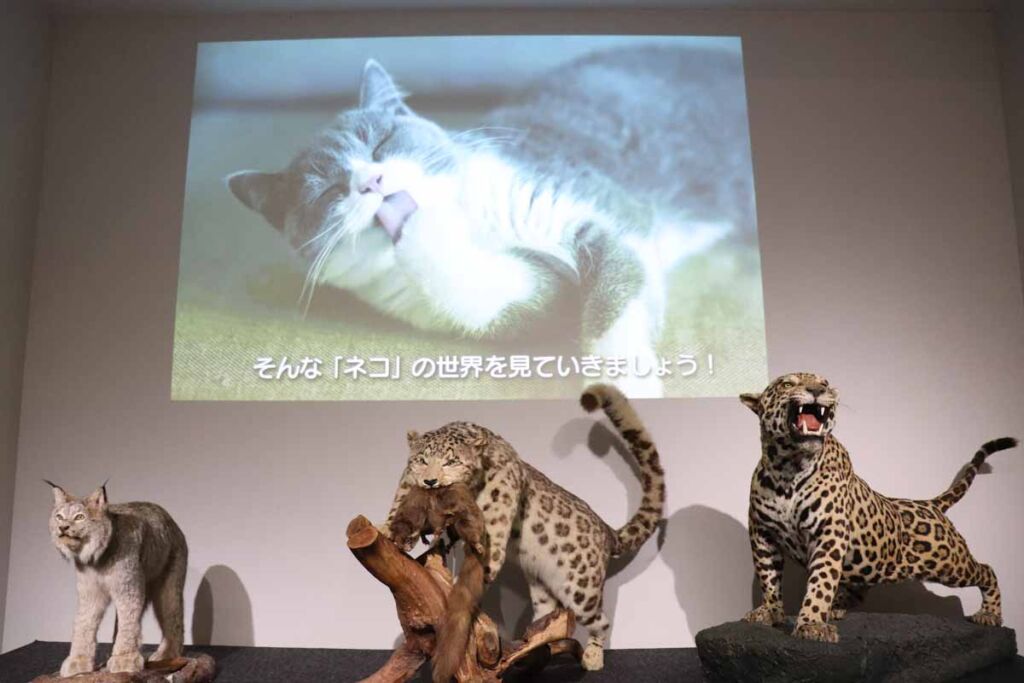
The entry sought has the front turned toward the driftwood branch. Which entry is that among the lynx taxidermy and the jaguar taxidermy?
the jaguar taxidermy

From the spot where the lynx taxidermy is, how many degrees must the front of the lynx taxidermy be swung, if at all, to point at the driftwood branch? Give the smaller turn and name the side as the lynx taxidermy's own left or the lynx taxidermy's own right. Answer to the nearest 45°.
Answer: approximately 90° to the lynx taxidermy's own left

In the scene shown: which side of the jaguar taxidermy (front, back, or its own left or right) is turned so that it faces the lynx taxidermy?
front

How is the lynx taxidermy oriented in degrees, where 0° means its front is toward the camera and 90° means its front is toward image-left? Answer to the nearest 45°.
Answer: approximately 45°

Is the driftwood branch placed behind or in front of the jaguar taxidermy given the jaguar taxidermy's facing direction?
in front

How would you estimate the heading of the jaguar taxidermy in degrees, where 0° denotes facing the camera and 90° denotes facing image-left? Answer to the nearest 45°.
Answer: approximately 45°

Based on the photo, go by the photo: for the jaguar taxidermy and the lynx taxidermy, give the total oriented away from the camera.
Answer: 0
